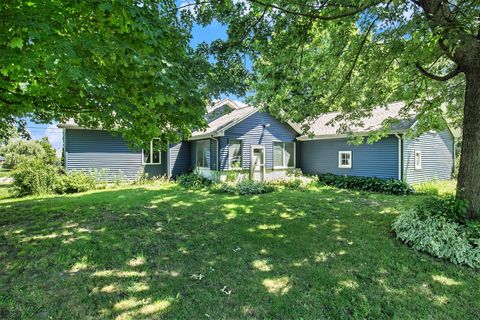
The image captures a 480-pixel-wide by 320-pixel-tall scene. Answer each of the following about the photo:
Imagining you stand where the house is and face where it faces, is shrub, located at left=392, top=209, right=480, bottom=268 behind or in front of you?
in front

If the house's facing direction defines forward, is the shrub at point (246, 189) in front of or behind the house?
in front

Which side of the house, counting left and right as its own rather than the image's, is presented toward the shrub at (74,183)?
right

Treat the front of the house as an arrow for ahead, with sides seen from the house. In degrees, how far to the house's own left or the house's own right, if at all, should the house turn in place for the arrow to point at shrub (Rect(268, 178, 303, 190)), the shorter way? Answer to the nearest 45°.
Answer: approximately 45° to the house's own left

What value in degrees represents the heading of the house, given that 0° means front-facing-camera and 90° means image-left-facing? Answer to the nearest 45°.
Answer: approximately 0°

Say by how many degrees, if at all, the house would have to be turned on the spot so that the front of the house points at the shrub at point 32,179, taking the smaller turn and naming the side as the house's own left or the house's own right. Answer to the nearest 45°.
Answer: approximately 45° to the house's own right

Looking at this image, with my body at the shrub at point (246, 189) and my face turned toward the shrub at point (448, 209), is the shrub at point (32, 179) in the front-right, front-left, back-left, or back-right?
back-right

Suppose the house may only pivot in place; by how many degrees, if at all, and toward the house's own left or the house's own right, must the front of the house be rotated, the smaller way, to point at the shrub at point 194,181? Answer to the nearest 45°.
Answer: approximately 90° to the house's own right
